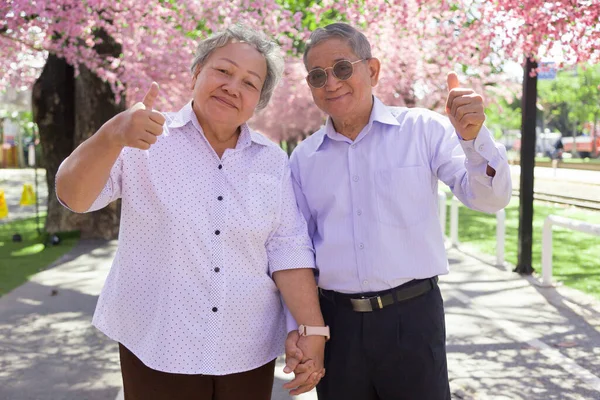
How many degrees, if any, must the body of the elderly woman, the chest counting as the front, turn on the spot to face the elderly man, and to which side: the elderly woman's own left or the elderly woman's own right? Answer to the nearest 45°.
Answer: approximately 135° to the elderly woman's own left

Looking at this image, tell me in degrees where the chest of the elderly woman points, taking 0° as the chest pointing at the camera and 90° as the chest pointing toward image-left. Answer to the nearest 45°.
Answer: approximately 0°

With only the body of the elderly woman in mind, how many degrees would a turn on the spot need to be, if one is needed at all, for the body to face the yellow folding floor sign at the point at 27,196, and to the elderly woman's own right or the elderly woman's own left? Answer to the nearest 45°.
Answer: approximately 180°

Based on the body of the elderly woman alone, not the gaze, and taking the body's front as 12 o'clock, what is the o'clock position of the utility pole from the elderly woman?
The utility pole is roughly at 7 o'clock from the elderly woman.

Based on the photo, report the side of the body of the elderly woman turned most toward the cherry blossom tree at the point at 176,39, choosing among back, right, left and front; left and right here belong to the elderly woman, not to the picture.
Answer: back
